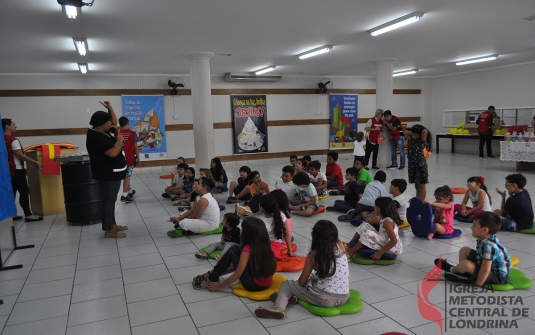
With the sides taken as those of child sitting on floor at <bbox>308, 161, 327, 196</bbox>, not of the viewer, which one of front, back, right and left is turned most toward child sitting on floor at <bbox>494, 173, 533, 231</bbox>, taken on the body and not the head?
left

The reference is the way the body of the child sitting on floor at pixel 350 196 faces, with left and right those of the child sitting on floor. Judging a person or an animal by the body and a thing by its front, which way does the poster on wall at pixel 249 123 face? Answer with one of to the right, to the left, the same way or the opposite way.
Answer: to the left

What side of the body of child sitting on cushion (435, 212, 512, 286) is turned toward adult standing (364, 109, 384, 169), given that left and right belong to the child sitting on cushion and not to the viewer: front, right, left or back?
right

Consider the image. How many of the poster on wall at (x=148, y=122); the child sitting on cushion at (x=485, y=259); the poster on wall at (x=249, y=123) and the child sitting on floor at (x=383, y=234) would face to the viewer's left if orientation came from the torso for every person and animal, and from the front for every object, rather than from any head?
2

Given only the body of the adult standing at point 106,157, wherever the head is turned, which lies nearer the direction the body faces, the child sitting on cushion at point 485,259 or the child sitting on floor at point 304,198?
the child sitting on floor

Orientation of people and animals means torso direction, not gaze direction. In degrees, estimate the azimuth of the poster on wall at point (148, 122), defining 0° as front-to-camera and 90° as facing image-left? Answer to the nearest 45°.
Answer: approximately 0°

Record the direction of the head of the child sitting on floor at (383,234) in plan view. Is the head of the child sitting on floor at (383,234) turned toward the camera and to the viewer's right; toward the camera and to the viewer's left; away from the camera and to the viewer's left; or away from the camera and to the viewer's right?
away from the camera and to the viewer's left

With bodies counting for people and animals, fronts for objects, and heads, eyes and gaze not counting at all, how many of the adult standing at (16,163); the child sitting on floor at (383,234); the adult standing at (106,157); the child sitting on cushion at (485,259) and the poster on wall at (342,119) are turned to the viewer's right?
2

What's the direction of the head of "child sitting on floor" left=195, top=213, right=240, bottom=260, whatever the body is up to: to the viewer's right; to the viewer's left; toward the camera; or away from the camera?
to the viewer's left

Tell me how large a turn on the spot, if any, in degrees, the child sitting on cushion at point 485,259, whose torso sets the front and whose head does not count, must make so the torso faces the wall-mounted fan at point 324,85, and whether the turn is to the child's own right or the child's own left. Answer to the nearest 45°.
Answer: approximately 45° to the child's own right

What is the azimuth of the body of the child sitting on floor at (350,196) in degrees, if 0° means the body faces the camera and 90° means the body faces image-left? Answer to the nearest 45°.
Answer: approximately 90°

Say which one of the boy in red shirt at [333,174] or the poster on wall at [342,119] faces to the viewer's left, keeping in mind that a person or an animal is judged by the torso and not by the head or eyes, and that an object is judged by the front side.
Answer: the boy in red shirt

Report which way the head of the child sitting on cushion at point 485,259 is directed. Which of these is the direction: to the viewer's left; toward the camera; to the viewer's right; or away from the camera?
to the viewer's left

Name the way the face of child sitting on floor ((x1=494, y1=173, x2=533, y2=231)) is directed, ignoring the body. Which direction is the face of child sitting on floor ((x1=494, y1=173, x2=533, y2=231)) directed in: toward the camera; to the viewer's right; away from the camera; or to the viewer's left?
to the viewer's left

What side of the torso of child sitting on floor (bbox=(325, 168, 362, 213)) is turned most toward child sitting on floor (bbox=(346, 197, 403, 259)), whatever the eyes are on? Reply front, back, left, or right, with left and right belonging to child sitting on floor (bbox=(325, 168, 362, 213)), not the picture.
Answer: left

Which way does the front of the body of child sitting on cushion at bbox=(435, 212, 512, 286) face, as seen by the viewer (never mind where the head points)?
to the viewer's left

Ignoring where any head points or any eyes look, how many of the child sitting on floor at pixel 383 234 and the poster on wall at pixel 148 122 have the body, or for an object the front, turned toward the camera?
1

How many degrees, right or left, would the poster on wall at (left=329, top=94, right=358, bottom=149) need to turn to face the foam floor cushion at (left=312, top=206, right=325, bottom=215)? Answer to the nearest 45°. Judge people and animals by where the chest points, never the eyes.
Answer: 0° — it already faces it
